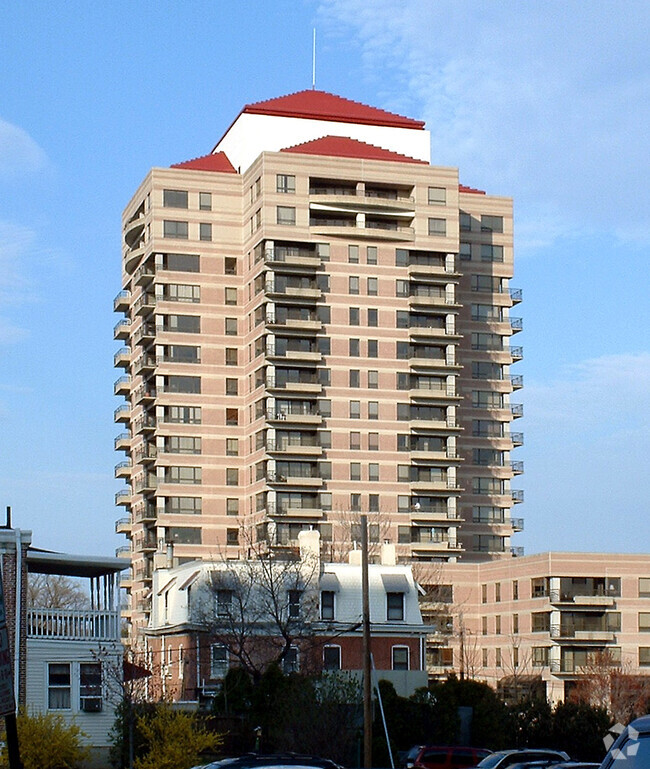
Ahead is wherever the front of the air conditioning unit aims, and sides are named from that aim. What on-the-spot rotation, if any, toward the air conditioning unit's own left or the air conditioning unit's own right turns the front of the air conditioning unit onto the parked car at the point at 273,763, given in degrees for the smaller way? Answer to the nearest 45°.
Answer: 0° — it already faces it

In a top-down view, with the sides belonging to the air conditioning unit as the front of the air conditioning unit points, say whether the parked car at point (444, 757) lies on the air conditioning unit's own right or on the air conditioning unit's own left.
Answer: on the air conditioning unit's own left

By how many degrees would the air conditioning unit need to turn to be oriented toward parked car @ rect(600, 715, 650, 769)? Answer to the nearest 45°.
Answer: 0° — it already faces it
